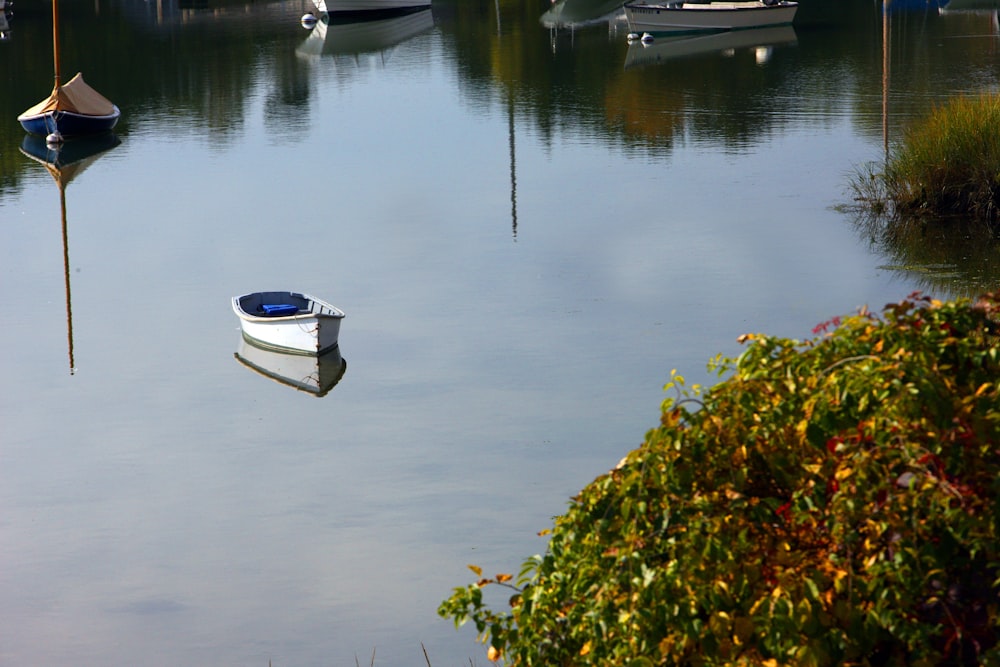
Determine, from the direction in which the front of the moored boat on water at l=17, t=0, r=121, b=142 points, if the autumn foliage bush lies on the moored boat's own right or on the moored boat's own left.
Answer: on the moored boat's own left

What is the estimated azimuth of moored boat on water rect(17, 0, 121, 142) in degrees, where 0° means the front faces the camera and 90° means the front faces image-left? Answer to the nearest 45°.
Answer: approximately 45°
